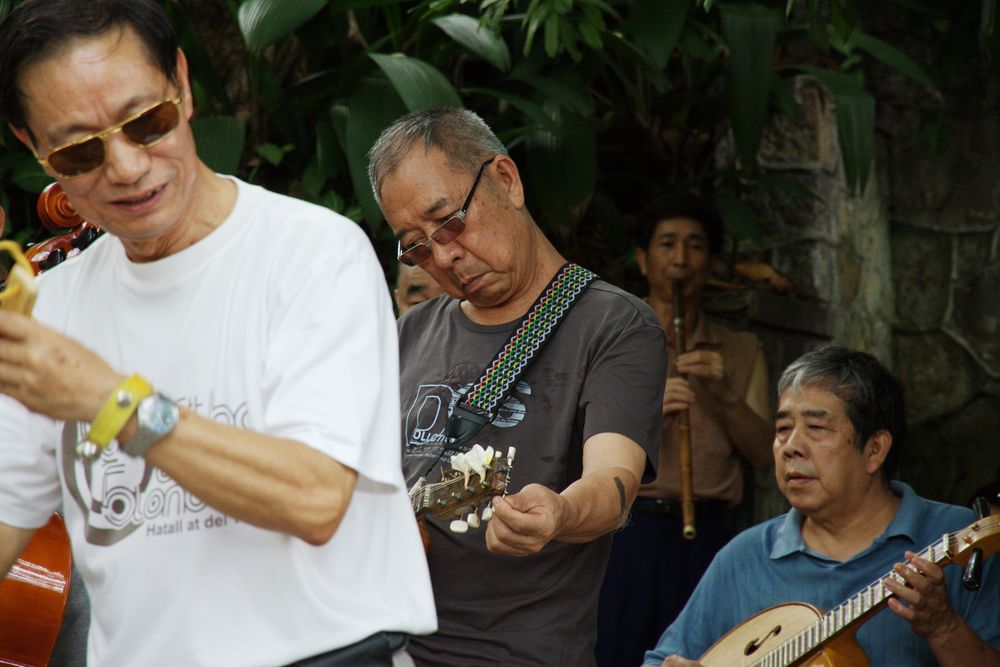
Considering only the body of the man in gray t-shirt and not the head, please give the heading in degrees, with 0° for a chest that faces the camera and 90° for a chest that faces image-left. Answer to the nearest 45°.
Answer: approximately 45°

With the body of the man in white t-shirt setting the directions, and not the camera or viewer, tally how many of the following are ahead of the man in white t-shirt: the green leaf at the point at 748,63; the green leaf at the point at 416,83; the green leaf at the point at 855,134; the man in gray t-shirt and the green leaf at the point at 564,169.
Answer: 0

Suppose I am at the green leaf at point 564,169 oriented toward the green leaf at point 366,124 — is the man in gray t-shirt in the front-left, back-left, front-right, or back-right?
front-left

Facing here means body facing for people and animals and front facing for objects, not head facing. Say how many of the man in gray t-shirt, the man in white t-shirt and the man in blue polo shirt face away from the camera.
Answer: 0

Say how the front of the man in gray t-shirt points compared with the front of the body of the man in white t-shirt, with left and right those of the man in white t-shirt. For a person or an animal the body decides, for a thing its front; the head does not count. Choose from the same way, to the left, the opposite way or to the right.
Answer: the same way

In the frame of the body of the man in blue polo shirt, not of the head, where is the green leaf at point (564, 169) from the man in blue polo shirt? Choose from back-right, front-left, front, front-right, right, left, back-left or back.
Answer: right

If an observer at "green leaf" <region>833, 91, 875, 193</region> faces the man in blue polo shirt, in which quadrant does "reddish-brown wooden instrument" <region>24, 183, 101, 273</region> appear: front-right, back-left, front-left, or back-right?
front-right

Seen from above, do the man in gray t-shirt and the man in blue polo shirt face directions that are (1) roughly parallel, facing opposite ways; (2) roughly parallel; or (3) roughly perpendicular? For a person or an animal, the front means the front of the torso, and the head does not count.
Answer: roughly parallel

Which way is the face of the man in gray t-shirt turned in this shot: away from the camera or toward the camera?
toward the camera

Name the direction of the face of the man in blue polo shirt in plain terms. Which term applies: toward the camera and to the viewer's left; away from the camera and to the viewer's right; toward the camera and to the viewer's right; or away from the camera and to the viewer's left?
toward the camera and to the viewer's left

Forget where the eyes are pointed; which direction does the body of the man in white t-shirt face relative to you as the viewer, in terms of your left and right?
facing the viewer and to the left of the viewer

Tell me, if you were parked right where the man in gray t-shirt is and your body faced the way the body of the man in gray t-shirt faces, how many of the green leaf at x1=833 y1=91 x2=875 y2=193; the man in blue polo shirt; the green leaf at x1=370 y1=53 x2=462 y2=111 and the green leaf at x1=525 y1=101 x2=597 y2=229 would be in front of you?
0

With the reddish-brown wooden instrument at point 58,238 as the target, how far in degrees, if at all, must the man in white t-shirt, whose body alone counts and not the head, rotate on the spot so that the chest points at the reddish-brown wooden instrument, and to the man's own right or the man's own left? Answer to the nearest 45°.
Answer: approximately 135° to the man's own right

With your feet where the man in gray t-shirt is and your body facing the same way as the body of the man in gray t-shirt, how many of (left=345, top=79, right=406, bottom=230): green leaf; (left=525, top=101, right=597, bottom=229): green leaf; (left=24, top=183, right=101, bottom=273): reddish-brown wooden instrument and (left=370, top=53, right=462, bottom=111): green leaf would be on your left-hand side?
0

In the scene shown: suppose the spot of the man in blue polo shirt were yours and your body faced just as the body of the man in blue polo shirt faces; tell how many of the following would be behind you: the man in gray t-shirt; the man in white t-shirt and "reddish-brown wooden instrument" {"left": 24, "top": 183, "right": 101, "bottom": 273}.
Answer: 0

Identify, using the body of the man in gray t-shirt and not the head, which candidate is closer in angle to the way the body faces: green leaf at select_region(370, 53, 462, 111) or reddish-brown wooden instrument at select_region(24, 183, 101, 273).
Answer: the reddish-brown wooden instrument

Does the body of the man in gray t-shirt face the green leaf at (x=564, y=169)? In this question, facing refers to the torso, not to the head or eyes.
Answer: no

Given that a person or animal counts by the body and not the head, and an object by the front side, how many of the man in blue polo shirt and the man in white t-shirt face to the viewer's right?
0

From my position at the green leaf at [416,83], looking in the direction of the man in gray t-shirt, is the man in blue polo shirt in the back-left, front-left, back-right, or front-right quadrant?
front-left

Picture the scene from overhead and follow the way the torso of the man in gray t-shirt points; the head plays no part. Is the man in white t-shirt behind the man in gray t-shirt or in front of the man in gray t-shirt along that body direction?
in front

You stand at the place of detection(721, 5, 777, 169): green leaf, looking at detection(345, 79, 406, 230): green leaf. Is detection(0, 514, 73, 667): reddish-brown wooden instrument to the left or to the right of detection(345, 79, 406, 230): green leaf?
left
